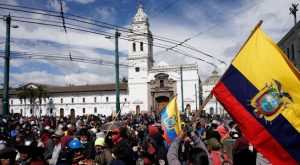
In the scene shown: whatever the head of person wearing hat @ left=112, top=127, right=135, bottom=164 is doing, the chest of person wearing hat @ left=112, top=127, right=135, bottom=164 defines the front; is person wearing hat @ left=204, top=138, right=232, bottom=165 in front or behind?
behind

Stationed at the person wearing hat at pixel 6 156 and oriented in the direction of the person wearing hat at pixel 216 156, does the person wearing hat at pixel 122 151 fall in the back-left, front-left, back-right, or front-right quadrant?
front-left

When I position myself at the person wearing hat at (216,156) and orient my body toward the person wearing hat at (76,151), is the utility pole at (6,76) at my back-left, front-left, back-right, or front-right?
front-right
